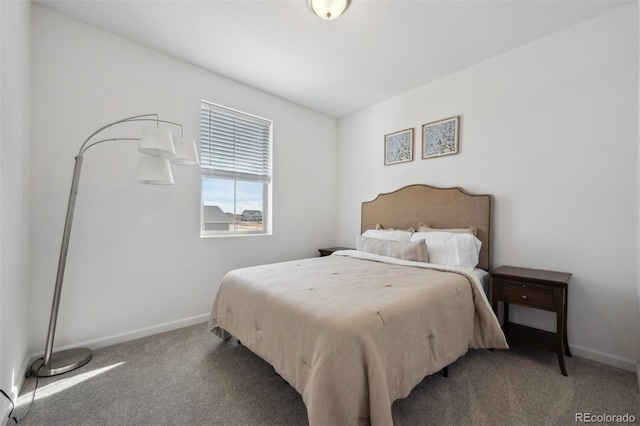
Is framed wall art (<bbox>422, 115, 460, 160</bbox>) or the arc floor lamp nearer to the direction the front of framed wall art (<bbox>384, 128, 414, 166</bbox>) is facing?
the arc floor lamp

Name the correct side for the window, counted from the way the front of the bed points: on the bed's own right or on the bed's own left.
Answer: on the bed's own right

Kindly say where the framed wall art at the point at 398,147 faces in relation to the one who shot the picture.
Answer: facing the viewer and to the left of the viewer

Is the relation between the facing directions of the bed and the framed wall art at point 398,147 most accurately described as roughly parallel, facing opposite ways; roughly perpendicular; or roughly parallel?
roughly parallel

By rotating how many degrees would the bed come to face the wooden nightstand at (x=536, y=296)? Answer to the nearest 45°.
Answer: approximately 180°

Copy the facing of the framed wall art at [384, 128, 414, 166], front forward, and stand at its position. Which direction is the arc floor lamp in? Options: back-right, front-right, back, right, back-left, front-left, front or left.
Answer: front

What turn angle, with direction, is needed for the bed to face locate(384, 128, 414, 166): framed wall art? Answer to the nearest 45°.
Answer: approximately 135° to its right

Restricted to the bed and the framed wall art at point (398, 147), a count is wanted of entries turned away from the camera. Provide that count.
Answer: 0

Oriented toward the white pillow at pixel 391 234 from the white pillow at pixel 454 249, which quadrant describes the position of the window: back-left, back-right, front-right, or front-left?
front-left
